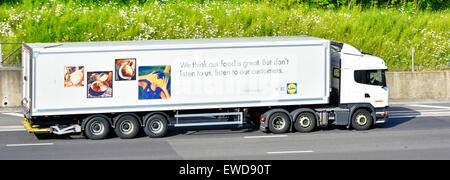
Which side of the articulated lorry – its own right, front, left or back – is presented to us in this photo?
right
